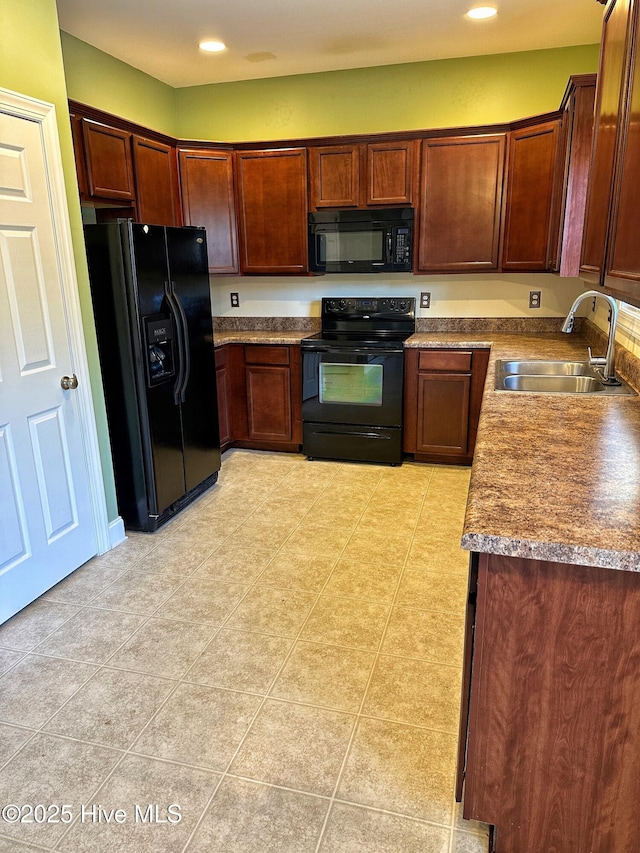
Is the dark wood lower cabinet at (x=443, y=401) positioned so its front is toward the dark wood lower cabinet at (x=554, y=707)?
yes

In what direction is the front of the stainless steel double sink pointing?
to the viewer's left

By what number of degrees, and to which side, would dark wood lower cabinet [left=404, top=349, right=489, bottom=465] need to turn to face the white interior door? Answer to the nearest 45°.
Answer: approximately 45° to its right

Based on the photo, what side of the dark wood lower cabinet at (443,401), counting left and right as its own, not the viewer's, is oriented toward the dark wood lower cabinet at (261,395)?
right

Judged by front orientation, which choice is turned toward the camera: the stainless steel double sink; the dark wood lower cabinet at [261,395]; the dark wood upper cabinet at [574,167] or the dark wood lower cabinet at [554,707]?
the dark wood lower cabinet at [261,395]

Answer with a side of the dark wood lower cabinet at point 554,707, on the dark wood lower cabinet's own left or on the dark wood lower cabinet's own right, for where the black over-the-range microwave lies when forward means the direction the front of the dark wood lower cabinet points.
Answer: on the dark wood lower cabinet's own right

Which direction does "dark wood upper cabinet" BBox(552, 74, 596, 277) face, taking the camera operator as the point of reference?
facing to the left of the viewer

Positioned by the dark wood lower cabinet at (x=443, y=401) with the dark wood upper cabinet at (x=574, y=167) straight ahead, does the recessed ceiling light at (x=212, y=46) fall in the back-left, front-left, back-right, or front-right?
back-right

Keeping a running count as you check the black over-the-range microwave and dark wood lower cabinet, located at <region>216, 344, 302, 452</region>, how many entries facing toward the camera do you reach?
2

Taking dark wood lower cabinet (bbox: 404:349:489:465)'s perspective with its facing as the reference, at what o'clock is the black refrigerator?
The black refrigerator is roughly at 2 o'clock from the dark wood lower cabinet.

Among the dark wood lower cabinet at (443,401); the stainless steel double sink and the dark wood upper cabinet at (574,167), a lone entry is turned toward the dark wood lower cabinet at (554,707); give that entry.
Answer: the dark wood lower cabinet at (443,401)

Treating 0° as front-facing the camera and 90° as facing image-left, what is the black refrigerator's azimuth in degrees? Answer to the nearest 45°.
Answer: approximately 315°
